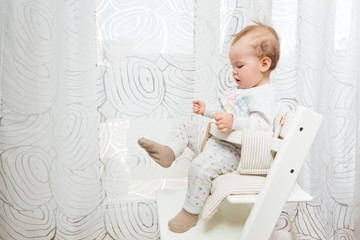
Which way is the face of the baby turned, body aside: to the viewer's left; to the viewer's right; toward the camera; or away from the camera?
to the viewer's left

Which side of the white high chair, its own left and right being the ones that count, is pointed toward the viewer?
left
